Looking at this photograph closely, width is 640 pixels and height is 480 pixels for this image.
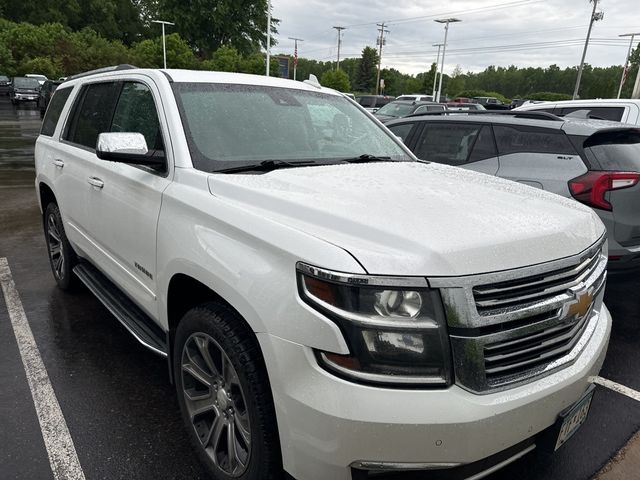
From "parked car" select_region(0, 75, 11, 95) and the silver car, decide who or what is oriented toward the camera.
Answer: the parked car

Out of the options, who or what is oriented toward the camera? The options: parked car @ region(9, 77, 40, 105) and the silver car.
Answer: the parked car

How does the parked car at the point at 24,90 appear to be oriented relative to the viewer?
toward the camera

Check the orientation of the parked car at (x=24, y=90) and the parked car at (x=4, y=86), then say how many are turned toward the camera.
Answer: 2

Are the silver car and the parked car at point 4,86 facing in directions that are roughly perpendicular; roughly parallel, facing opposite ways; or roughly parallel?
roughly parallel, facing opposite ways

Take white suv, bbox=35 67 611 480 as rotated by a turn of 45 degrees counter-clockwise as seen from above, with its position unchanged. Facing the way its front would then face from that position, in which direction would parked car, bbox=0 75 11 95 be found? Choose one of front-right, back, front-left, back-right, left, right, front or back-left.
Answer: back-left

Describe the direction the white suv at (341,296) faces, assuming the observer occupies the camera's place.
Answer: facing the viewer and to the right of the viewer

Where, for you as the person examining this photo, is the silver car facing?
facing away from the viewer and to the left of the viewer

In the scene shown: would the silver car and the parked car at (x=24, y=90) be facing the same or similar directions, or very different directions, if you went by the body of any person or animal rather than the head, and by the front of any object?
very different directions

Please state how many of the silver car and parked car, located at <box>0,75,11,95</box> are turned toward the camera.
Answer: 1

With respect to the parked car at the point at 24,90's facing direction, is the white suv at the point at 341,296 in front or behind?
in front

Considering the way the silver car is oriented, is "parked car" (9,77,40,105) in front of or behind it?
in front

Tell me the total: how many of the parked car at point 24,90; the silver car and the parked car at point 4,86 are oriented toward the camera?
2

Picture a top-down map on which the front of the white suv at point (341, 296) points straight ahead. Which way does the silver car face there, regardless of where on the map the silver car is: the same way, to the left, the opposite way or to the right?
the opposite way

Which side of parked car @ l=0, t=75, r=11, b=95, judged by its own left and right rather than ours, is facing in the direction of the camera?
front

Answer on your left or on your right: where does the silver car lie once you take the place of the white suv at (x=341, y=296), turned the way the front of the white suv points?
on your left
